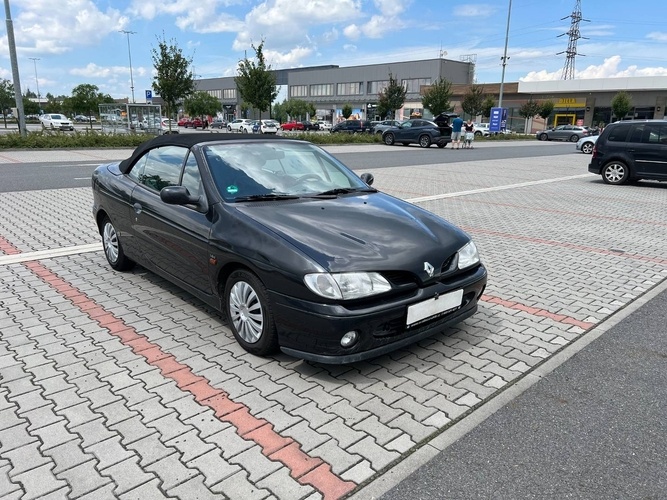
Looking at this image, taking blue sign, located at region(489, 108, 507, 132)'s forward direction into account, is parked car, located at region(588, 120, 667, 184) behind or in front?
in front

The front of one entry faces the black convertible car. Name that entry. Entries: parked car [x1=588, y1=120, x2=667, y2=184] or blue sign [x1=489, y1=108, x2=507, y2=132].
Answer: the blue sign

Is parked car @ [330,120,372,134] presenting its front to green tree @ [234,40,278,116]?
no

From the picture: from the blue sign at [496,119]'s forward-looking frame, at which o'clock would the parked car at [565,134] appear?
The parked car is roughly at 8 o'clock from the blue sign.

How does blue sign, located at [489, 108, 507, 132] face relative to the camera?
toward the camera

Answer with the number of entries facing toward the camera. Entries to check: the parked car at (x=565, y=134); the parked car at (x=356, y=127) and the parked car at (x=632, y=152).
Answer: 0

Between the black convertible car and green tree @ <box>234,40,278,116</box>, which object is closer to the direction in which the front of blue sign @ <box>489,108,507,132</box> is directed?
the black convertible car

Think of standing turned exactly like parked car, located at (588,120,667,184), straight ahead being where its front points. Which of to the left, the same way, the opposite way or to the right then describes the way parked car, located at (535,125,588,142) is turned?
the opposite way

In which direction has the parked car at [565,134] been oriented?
to the viewer's left

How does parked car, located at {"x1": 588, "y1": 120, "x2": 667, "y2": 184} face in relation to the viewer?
to the viewer's right

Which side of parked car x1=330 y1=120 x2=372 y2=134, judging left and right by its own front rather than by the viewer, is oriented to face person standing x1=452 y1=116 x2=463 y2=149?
left

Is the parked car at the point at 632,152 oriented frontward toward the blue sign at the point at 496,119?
no
